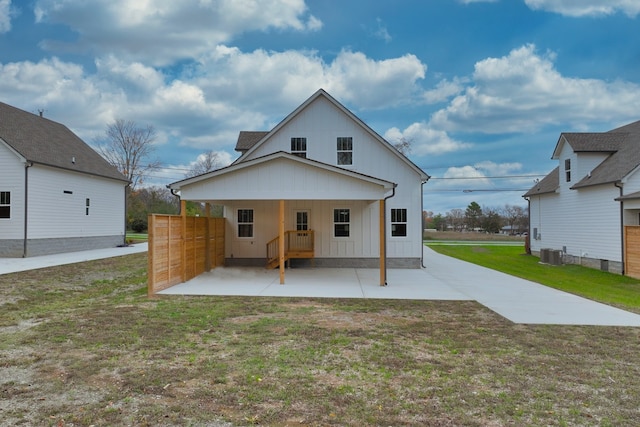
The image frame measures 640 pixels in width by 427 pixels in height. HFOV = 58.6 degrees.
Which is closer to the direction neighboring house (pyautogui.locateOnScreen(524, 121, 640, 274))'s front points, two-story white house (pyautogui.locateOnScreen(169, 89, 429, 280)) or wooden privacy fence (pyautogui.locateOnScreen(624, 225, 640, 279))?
the two-story white house

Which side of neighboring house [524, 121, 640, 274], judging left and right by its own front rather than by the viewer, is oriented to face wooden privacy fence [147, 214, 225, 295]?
left

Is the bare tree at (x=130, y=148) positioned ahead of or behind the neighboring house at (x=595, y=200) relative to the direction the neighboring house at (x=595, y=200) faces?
ahead

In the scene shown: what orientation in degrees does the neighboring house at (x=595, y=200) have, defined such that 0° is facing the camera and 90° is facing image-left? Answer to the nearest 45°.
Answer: approximately 135°

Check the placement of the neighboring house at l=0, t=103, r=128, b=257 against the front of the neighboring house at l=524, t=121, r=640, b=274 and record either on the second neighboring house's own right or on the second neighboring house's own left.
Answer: on the second neighboring house's own left

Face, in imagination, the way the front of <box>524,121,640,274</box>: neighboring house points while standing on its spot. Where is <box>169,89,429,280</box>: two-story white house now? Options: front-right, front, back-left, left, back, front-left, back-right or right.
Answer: left
